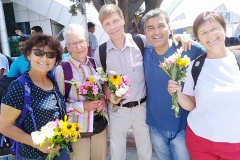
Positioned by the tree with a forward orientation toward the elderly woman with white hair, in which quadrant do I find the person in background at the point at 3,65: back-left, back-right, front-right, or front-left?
front-right

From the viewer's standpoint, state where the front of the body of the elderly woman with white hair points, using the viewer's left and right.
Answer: facing the viewer and to the right of the viewer

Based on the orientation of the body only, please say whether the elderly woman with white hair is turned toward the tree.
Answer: no

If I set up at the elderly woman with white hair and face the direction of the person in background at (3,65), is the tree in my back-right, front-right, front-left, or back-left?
front-right

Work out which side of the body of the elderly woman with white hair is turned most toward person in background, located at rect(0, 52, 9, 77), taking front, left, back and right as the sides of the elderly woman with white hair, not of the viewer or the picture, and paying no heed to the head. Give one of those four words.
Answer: back
